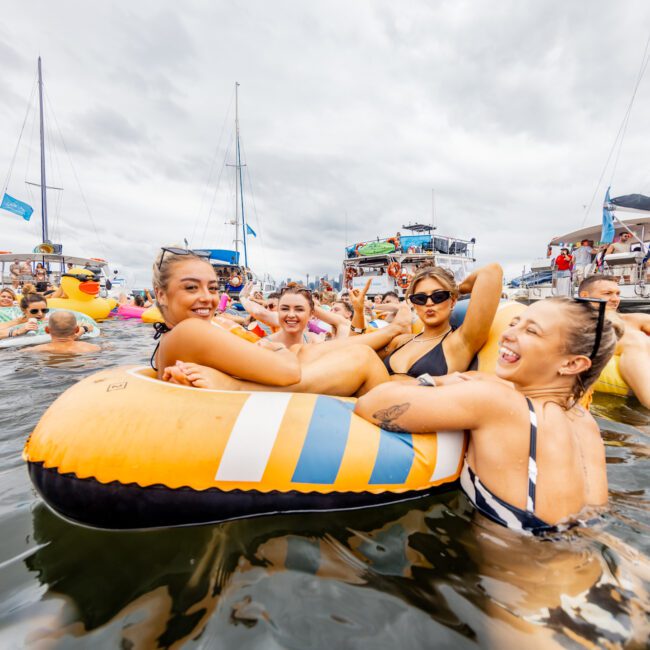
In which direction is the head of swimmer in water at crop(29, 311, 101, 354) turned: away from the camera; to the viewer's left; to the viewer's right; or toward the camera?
away from the camera

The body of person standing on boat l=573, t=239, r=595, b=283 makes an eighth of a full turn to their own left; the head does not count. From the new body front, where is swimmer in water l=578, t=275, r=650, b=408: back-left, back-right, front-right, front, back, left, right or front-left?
front

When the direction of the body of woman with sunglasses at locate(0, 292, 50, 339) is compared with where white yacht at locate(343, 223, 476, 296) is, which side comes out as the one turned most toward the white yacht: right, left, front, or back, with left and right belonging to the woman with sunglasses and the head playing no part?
left

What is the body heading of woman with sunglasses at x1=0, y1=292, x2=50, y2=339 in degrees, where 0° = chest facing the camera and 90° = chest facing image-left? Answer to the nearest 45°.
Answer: approximately 315°

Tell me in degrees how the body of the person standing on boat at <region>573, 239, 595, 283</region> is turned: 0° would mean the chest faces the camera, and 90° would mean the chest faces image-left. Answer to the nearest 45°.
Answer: approximately 45°

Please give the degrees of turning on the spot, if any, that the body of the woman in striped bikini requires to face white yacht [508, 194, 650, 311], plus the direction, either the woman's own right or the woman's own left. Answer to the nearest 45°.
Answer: approximately 45° to the woman's own right

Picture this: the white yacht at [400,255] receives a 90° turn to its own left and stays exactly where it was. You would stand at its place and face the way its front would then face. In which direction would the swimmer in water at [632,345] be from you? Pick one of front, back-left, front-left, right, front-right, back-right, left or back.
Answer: back-left
